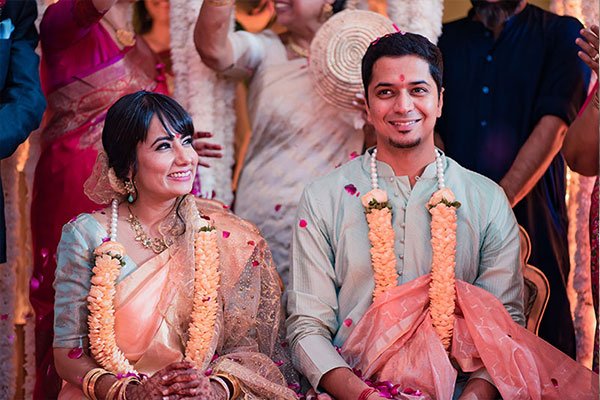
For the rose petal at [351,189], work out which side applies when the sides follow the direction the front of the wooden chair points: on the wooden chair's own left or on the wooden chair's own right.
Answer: on the wooden chair's own right

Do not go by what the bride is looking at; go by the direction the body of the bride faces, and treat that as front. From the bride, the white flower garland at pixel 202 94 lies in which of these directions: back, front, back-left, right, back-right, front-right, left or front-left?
back

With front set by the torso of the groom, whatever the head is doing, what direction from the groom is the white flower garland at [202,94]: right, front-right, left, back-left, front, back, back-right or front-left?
back-right

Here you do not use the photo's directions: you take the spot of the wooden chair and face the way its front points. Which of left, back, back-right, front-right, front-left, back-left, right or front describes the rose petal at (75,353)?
front-right

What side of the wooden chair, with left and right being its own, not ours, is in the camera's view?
front

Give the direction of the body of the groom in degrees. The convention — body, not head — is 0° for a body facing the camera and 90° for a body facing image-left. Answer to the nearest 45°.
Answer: approximately 0°

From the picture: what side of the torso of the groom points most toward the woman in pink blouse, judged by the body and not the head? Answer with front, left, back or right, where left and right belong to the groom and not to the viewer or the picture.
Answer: right

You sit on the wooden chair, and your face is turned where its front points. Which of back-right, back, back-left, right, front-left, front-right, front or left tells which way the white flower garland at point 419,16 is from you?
back-right

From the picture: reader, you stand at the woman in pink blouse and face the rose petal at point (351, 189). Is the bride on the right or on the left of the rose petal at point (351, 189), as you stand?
right

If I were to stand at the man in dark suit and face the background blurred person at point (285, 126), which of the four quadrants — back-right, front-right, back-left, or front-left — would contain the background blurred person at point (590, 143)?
front-right

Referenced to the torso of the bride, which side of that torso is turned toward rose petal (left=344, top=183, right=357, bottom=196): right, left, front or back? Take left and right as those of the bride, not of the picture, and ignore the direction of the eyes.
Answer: left
